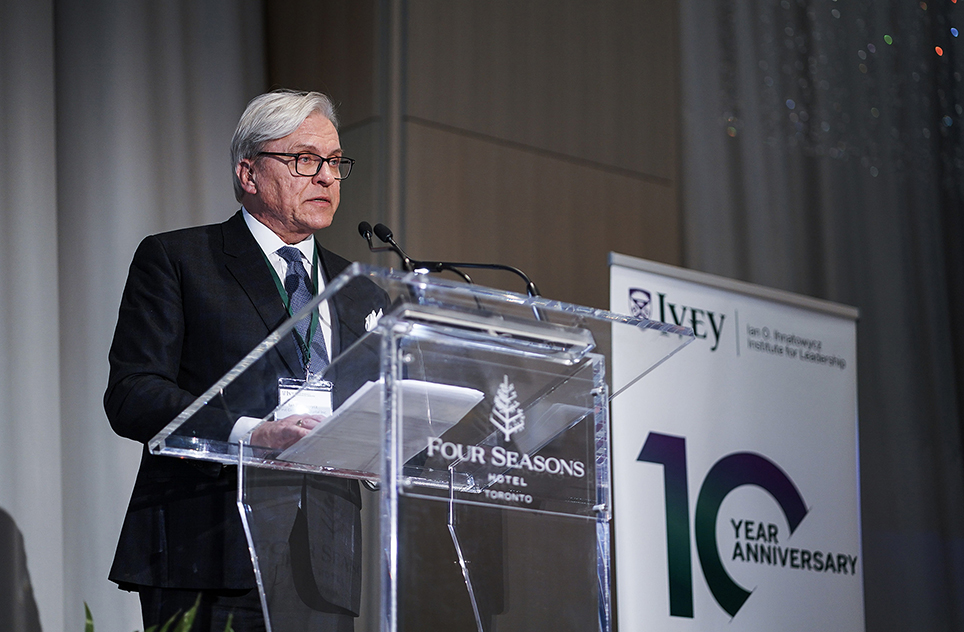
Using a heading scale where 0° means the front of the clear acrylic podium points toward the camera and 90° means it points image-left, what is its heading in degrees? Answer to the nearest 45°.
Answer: approximately 315°

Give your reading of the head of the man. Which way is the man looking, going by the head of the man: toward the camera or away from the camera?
toward the camera

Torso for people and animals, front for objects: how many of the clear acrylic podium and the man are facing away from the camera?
0

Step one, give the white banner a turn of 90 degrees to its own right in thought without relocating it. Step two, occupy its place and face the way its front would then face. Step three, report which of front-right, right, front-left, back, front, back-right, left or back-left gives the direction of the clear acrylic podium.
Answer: front-left

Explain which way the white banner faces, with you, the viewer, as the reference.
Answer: facing the viewer and to the right of the viewer

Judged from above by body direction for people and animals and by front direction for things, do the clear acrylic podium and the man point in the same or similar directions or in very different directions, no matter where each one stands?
same or similar directions

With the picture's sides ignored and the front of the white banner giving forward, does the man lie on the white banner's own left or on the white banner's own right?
on the white banner's own right
